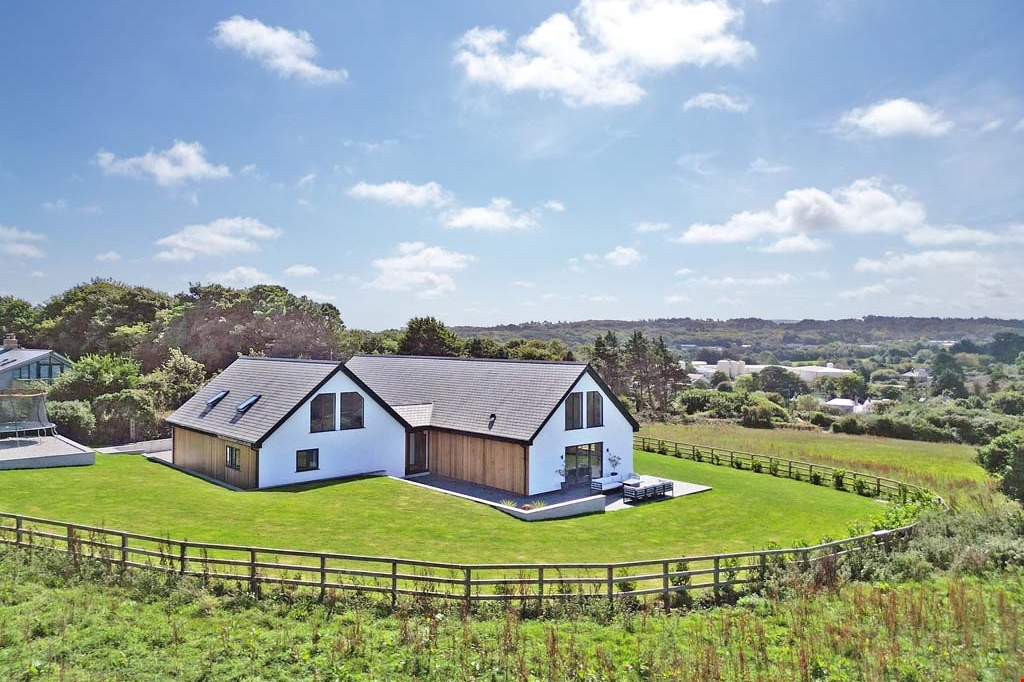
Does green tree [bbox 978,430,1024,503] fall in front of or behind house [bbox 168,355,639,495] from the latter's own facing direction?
in front

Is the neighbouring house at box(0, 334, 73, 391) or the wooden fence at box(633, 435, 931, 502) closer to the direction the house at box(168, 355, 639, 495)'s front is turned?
the wooden fence

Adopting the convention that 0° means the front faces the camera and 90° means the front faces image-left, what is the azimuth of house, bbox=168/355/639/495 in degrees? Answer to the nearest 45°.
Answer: approximately 315°

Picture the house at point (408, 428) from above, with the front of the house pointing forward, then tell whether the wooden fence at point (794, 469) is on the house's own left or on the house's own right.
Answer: on the house's own left

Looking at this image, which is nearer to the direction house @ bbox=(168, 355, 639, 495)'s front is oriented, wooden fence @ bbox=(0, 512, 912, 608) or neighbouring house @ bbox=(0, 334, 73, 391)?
the wooden fence

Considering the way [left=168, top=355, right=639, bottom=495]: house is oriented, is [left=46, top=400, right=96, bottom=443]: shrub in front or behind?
behind

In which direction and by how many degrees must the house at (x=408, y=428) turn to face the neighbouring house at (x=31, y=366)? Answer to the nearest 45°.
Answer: approximately 180°
